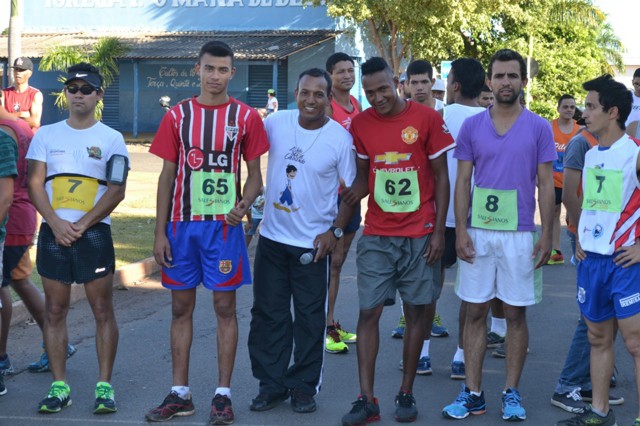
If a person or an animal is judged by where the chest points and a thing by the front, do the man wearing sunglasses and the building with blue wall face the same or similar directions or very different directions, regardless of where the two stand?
same or similar directions

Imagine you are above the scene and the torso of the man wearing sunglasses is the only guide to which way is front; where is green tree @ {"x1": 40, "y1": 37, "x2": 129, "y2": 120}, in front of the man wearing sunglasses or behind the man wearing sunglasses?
behind

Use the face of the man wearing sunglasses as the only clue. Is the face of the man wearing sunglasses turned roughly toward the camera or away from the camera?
toward the camera

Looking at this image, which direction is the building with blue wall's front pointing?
toward the camera

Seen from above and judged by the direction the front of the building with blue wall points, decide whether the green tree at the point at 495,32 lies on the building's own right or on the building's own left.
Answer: on the building's own left

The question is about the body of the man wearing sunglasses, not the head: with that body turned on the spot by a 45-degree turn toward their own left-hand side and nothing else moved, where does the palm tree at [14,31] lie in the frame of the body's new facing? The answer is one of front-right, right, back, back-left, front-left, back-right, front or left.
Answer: back-left

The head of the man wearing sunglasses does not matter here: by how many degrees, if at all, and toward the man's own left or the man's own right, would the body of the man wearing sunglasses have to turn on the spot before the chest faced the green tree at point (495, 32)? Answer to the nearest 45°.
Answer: approximately 135° to the man's own left

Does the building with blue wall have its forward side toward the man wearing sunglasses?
yes

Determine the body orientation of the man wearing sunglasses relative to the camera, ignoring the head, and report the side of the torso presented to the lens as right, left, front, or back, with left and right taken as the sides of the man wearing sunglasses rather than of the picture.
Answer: front

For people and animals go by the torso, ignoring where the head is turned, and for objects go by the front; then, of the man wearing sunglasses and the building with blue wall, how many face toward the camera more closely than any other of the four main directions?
2

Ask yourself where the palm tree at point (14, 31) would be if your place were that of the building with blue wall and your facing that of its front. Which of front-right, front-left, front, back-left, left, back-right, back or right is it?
front
